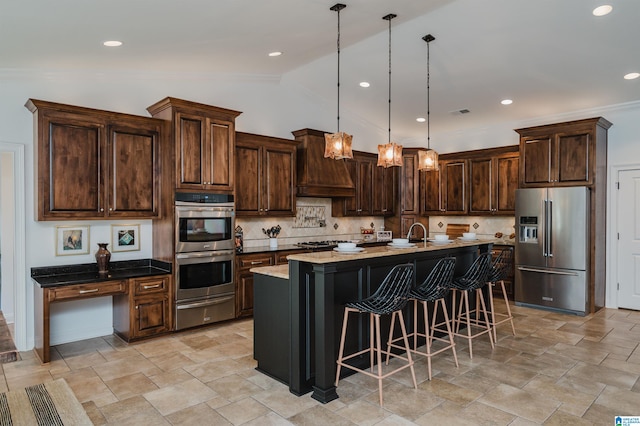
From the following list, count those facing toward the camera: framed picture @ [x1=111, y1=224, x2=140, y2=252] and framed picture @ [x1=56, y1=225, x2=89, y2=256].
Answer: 2

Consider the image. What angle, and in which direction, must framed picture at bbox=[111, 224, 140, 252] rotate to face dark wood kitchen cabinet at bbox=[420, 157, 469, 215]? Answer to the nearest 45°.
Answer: approximately 90° to its left

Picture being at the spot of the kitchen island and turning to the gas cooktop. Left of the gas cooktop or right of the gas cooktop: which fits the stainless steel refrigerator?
right

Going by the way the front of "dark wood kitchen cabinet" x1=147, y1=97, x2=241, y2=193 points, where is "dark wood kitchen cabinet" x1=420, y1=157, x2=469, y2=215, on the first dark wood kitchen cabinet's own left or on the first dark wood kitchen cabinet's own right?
on the first dark wood kitchen cabinet's own left

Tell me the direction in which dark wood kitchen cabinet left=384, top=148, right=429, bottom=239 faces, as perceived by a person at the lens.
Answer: facing the viewer

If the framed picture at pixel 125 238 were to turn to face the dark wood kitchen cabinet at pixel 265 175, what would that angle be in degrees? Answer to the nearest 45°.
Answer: approximately 90° to its left

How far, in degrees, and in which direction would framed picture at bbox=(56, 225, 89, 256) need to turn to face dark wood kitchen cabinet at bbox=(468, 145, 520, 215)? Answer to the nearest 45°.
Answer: approximately 90° to its left

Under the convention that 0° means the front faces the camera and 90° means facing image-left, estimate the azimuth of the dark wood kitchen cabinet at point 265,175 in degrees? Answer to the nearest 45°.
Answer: approximately 315°

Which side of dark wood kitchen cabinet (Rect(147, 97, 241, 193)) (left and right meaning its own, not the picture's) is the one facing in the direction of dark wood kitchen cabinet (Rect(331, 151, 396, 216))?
left

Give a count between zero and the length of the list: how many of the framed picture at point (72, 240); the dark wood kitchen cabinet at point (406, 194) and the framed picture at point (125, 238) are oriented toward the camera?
3

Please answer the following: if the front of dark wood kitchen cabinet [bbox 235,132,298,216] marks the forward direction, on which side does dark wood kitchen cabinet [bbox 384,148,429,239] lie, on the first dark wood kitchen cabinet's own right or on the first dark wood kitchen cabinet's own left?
on the first dark wood kitchen cabinet's own left

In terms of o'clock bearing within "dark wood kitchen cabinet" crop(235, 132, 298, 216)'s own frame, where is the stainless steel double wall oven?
The stainless steel double wall oven is roughly at 3 o'clock from the dark wood kitchen cabinet.

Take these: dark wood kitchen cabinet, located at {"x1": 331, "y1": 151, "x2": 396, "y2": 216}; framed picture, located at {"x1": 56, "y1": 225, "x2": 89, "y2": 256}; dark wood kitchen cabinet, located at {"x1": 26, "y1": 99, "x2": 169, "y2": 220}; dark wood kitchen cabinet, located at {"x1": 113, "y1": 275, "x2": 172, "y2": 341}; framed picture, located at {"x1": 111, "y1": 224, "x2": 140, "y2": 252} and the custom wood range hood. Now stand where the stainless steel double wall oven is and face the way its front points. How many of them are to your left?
2
